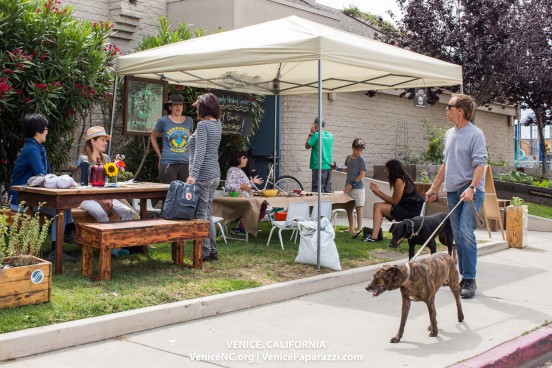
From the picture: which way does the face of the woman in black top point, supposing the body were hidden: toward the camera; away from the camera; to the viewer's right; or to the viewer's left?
to the viewer's left

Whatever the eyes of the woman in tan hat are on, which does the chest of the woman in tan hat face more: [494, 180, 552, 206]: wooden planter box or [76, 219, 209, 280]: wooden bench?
the wooden bench

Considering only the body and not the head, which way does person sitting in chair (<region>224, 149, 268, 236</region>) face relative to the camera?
to the viewer's right

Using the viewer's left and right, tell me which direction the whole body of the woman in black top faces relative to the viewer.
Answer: facing to the left of the viewer

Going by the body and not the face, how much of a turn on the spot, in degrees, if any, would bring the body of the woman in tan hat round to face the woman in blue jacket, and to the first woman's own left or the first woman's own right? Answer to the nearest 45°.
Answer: approximately 90° to the first woman's own right

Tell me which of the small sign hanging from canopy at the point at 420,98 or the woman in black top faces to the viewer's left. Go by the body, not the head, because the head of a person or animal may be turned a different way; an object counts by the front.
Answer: the woman in black top

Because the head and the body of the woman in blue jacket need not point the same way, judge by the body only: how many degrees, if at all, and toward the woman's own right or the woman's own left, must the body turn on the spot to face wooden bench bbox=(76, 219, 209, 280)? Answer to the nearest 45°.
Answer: approximately 45° to the woman's own right

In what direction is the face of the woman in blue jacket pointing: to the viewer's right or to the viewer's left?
to the viewer's right
